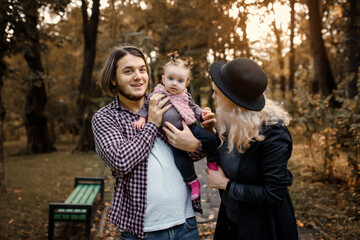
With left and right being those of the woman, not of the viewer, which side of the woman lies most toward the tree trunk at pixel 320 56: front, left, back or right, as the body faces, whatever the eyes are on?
right

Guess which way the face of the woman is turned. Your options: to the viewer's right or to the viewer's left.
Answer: to the viewer's left

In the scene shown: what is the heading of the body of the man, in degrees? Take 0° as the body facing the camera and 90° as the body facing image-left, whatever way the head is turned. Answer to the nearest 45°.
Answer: approximately 315°

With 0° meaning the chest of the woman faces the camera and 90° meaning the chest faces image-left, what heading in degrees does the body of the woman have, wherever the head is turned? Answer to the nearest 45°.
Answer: approximately 90°

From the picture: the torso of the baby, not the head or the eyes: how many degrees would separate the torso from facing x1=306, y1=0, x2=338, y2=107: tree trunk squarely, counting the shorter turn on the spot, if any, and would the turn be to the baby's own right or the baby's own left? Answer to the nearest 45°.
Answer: approximately 90° to the baby's own left

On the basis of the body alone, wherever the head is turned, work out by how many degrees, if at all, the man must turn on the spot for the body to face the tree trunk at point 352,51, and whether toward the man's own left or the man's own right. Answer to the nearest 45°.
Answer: approximately 90° to the man's own left

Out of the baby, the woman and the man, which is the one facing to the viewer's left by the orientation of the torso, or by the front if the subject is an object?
the woman

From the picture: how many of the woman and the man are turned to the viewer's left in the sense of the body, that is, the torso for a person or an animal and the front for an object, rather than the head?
1

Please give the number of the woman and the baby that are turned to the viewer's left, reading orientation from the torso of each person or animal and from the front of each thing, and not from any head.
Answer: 1

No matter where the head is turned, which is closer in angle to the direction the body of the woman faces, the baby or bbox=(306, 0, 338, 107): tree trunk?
the baby
